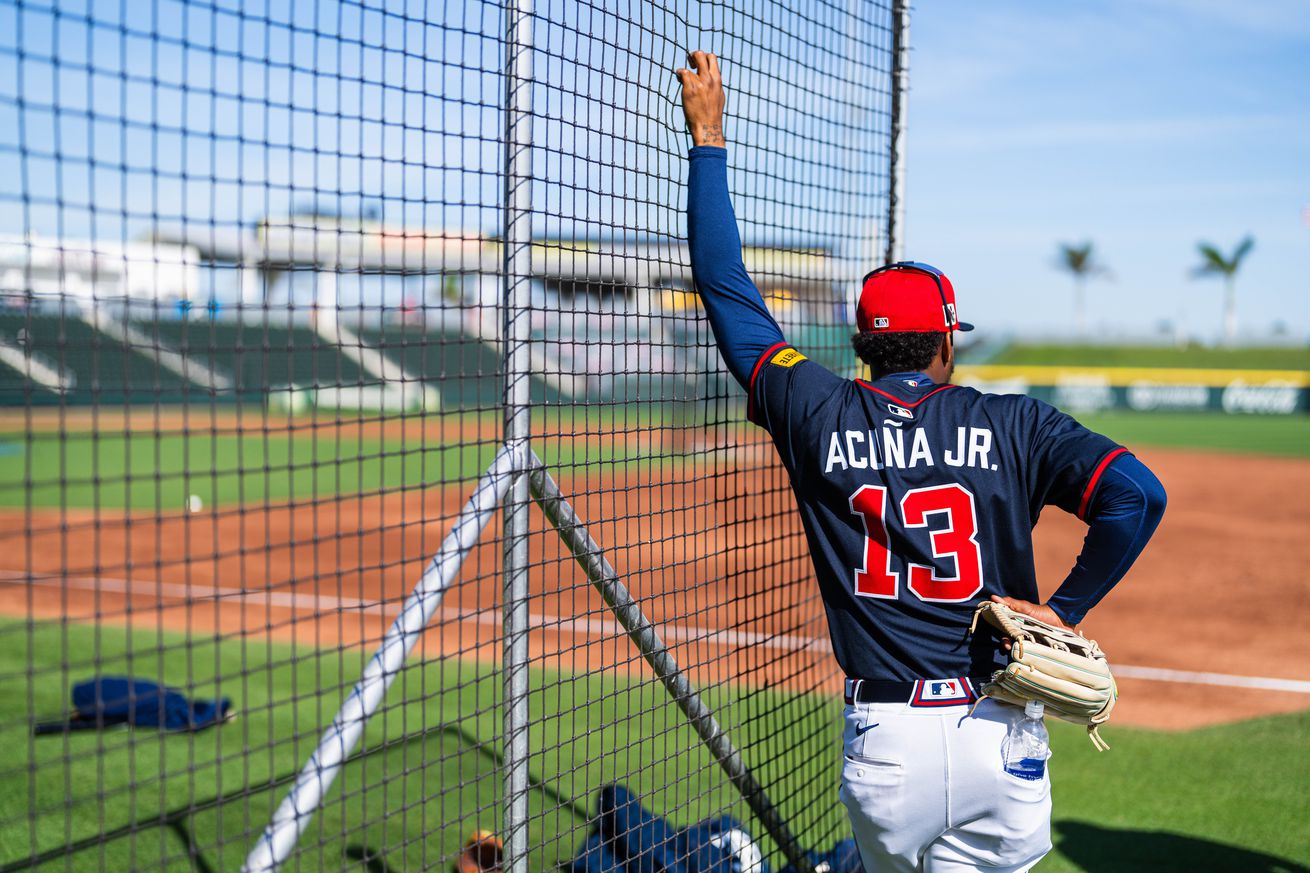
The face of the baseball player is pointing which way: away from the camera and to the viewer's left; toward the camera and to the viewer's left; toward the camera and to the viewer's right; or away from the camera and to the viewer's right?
away from the camera and to the viewer's right

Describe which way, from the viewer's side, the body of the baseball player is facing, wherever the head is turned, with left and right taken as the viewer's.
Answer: facing away from the viewer
